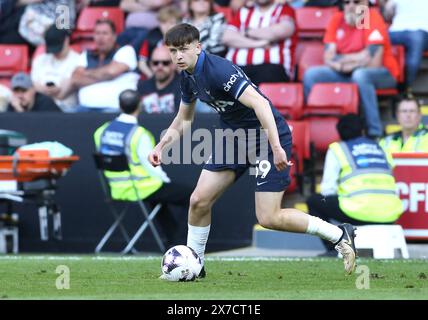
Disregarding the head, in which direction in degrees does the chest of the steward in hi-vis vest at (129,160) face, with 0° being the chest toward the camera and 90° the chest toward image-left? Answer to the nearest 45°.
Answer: approximately 225°

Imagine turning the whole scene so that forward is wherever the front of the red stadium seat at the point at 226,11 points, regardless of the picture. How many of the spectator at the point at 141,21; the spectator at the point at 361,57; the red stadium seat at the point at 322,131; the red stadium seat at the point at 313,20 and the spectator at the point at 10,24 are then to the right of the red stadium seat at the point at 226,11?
2

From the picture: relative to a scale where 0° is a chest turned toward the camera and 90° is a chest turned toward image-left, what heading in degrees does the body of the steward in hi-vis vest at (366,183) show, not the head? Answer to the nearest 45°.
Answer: approximately 135°

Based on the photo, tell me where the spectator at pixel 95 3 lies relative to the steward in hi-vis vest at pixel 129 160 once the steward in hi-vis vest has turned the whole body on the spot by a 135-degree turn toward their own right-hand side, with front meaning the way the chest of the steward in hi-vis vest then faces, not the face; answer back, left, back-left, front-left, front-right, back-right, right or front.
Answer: back

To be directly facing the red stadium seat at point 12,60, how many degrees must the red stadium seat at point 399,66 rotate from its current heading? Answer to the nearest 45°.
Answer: approximately 45° to its right

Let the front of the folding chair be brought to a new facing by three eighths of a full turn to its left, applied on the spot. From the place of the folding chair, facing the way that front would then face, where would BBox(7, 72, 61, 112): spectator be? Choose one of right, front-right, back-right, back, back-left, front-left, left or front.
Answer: front-right

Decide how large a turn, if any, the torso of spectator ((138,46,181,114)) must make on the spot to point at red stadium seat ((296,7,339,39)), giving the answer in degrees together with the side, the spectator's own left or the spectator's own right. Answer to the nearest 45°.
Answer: approximately 90° to the spectator's own left
